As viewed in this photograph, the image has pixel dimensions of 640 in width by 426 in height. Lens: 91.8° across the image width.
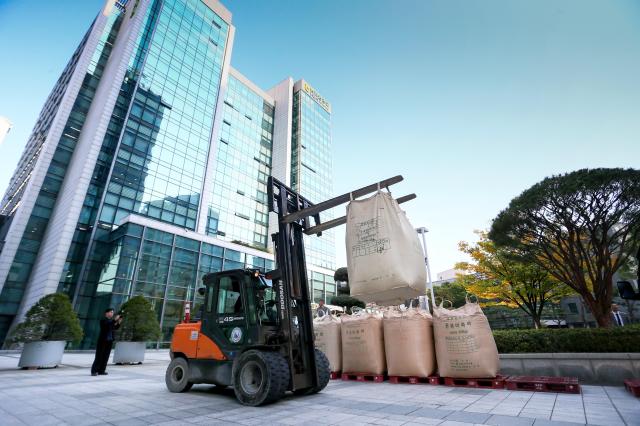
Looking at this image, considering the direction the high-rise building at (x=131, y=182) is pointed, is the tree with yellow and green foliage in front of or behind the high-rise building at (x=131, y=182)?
in front

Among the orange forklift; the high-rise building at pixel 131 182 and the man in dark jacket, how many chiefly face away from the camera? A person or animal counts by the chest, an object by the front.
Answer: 0

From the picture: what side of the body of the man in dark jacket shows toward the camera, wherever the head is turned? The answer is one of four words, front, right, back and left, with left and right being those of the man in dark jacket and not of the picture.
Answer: right

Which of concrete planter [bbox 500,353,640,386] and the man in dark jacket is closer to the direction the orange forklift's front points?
the concrete planter

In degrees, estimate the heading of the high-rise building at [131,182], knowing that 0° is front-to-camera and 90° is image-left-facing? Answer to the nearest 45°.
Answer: approximately 315°

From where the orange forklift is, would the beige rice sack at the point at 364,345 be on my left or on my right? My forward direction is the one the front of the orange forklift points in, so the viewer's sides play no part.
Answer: on my left

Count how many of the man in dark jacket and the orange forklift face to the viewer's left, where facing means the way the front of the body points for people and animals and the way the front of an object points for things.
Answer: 0

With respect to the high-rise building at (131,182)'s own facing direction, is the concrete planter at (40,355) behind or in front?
in front

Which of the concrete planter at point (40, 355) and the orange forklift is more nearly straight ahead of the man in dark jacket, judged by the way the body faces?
the orange forklift

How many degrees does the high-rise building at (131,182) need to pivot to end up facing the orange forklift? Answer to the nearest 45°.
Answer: approximately 45° to its right

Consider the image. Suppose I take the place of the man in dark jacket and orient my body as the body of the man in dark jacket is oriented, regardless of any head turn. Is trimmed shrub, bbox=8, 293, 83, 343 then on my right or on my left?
on my left

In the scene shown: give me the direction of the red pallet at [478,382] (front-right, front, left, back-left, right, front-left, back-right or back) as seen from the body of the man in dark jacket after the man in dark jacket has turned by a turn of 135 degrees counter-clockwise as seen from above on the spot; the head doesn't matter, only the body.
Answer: back

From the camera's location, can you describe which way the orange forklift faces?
facing the viewer and to the right of the viewer

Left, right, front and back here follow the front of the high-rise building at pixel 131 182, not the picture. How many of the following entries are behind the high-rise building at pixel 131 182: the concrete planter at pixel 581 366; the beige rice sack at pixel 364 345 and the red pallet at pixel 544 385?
0

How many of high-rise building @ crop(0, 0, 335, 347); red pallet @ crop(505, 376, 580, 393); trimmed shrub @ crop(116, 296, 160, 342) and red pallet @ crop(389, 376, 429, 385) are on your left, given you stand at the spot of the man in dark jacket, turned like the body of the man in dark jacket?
2

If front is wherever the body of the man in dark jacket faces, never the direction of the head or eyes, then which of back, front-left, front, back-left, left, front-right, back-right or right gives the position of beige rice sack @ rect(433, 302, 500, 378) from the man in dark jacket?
front-right

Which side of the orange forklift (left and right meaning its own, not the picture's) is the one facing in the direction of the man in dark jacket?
back

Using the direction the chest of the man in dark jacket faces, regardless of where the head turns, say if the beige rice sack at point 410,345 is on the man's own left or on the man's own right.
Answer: on the man's own right
